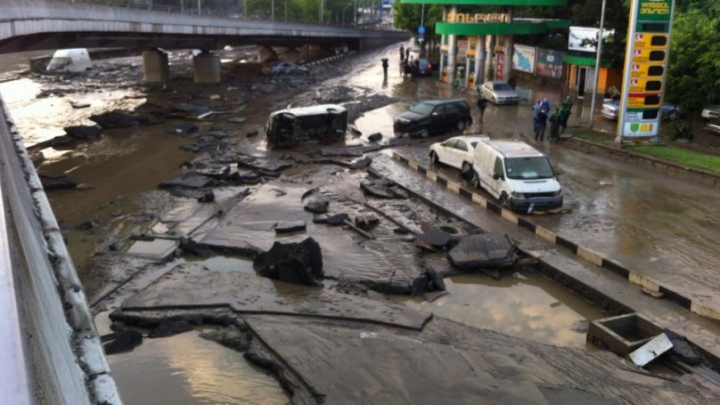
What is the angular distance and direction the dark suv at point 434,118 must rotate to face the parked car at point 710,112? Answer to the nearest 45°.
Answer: approximately 135° to its left

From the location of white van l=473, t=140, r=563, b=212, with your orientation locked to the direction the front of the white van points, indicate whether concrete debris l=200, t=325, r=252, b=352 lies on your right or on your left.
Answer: on your right

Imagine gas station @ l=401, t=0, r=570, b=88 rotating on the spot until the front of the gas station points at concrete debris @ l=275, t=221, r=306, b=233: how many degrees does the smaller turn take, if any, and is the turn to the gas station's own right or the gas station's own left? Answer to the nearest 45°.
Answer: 0° — it already faces it

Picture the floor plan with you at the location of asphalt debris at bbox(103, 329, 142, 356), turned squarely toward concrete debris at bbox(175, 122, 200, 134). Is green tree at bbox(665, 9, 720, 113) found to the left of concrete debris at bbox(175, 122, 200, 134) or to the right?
right

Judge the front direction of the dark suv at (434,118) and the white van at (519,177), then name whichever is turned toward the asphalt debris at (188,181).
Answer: the dark suv

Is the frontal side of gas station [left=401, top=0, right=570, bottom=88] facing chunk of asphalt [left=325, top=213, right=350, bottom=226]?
yes

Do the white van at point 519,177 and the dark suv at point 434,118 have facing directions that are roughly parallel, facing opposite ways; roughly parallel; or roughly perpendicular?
roughly perpendicular

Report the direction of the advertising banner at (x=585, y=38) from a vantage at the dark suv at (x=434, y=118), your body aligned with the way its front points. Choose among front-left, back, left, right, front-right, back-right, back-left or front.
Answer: back

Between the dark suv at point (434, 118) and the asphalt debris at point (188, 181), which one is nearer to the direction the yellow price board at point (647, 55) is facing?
the asphalt debris

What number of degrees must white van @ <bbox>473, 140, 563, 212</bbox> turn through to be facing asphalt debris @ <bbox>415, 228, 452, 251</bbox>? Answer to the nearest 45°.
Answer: approximately 90° to its right

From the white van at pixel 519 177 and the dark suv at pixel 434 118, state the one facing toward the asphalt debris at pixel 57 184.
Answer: the dark suv

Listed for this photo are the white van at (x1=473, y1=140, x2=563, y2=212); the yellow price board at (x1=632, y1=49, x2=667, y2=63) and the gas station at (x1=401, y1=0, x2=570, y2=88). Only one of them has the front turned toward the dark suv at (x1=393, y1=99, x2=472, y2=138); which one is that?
the gas station

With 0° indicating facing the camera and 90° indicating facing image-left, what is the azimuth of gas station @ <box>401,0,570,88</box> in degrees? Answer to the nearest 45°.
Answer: approximately 0°
